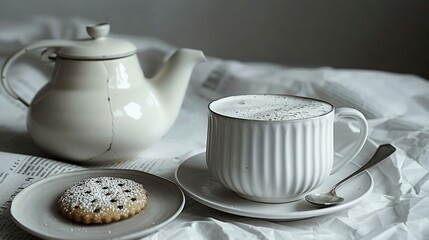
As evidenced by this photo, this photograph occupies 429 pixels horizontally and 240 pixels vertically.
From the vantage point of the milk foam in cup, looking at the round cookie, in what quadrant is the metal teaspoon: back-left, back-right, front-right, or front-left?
back-left

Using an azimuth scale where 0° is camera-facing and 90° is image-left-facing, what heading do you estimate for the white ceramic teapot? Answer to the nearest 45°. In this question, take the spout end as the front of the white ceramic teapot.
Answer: approximately 270°
